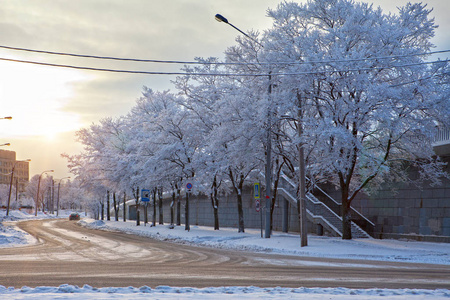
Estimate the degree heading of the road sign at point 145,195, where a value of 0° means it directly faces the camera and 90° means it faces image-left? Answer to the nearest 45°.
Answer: approximately 0°

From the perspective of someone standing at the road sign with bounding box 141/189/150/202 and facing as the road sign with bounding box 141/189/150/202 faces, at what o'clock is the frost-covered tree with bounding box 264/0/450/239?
The frost-covered tree is roughly at 11 o'clock from the road sign.

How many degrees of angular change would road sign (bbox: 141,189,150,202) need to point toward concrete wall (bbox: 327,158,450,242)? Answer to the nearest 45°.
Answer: approximately 45° to its left
